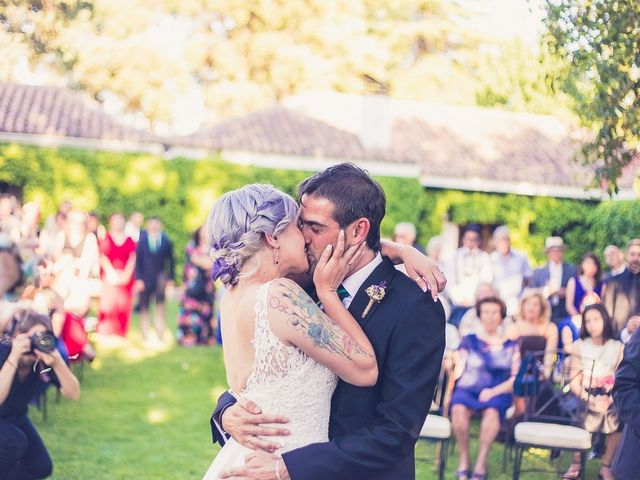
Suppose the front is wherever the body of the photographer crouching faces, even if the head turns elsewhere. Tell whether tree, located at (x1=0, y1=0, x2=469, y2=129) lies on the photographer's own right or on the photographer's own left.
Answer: on the photographer's own left

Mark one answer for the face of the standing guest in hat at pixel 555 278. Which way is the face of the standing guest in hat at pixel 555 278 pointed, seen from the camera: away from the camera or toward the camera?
toward the camera

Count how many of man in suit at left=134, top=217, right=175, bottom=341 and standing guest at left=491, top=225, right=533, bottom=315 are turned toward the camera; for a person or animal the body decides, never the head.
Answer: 2

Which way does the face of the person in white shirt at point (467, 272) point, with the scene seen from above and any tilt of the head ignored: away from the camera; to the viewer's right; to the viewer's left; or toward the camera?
toward the camera

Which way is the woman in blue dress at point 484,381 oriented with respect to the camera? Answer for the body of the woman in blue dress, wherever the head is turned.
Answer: toward the camera

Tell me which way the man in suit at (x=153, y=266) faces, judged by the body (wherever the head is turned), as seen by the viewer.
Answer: toward the camera

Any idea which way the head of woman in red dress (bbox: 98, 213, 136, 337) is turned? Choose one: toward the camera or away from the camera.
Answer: toward the camera

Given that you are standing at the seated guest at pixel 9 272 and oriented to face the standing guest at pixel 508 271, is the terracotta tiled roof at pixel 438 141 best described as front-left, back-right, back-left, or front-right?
front-left

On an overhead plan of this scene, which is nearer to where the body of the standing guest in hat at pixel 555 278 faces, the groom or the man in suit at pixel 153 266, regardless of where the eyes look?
the groom

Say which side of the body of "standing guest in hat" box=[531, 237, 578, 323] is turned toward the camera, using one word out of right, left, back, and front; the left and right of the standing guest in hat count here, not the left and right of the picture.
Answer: front

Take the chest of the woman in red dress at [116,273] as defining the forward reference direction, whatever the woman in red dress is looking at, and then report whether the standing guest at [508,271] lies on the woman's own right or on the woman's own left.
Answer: on the woman's own left
